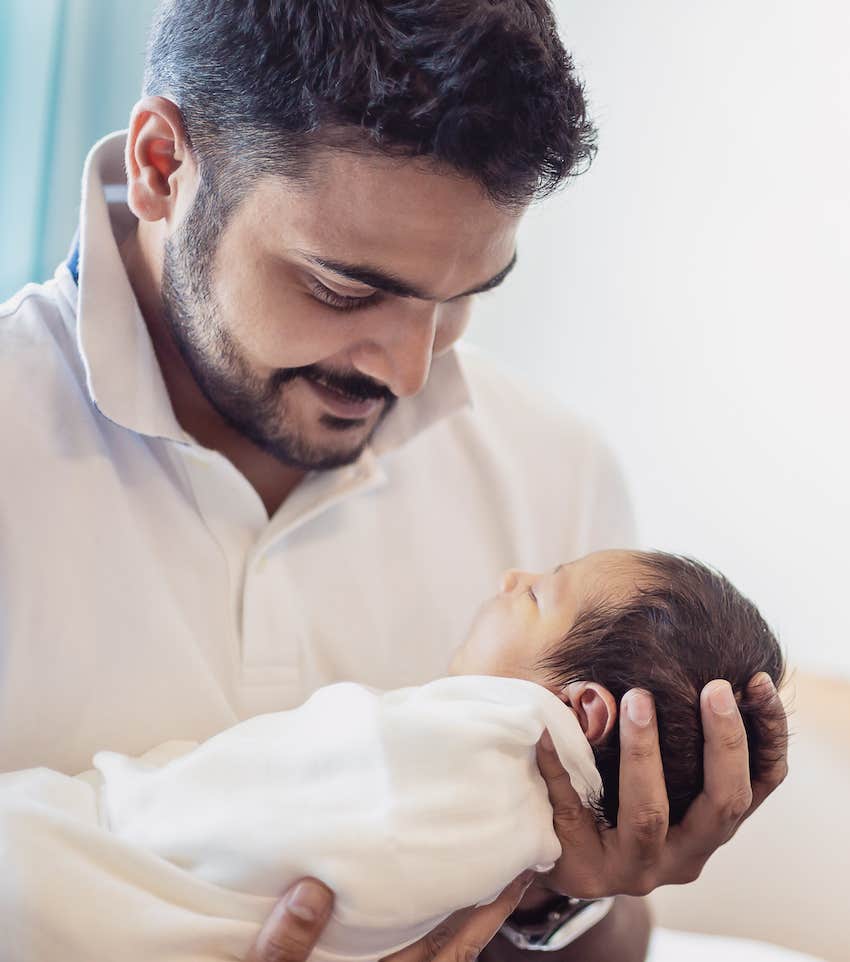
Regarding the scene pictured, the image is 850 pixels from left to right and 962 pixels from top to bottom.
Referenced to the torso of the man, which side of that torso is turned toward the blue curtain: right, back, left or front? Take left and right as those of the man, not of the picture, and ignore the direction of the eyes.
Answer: back

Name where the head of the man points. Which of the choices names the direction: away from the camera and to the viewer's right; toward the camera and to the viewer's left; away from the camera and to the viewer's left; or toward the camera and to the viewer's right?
toward the camera and to the viewer's right

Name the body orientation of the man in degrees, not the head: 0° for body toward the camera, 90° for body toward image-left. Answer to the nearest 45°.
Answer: approximately 315°
